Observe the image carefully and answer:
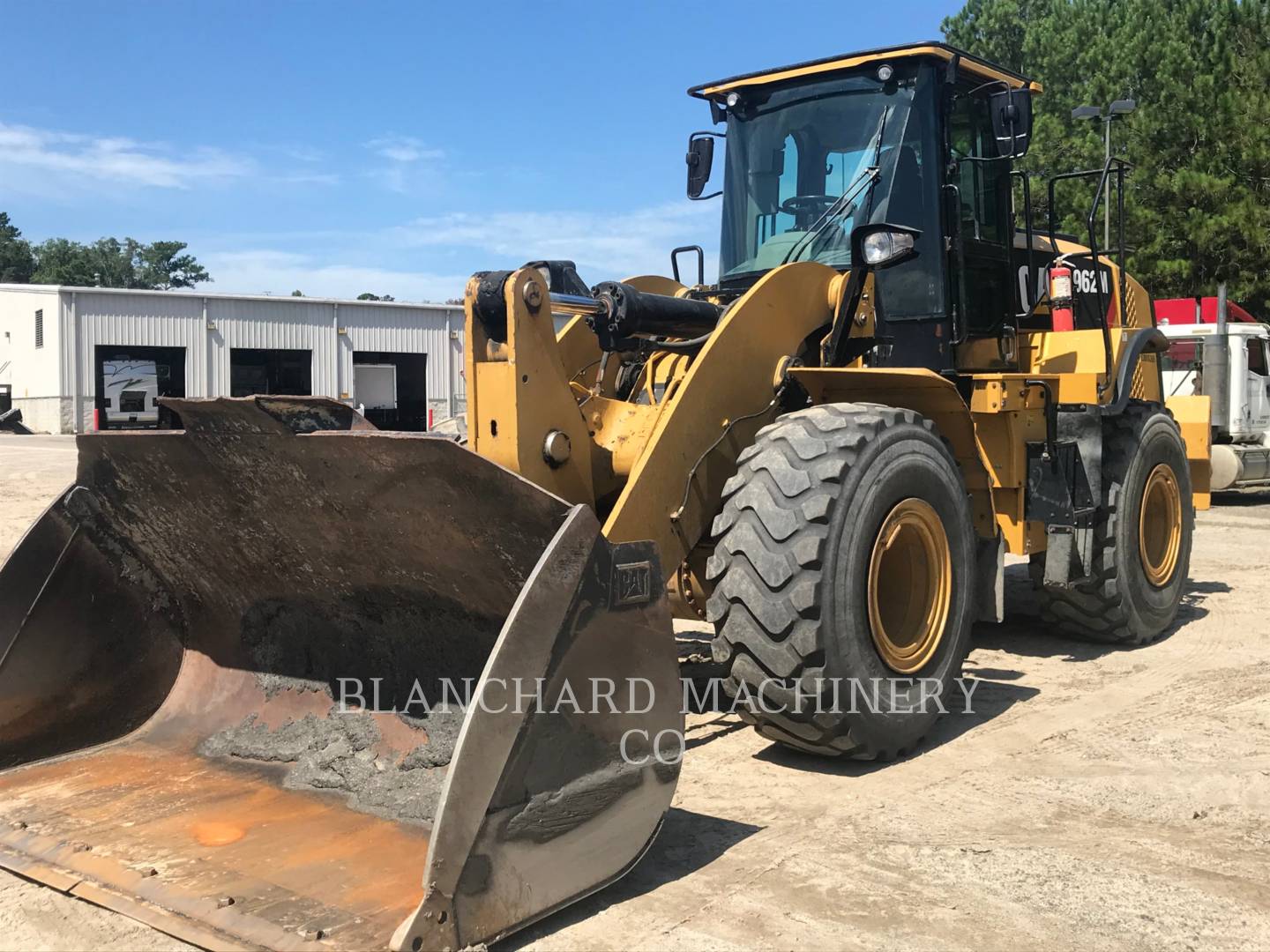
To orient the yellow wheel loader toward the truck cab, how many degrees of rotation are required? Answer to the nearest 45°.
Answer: approximately 180°

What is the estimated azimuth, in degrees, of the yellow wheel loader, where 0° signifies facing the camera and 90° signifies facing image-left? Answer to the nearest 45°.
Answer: approximately 45°

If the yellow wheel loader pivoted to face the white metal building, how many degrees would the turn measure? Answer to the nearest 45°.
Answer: approximately 135° to its right
